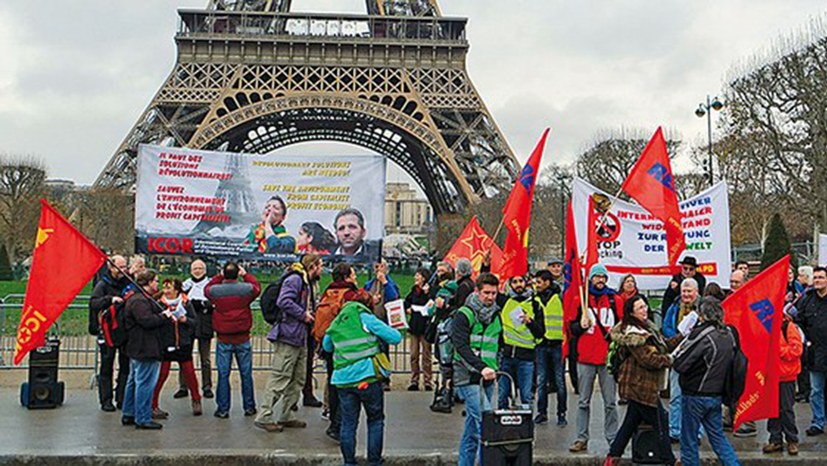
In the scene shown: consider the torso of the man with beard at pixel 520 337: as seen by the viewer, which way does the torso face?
toward the camera

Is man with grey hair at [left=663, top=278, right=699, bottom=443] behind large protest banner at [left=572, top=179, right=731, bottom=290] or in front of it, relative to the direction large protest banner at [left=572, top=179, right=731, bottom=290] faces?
in front

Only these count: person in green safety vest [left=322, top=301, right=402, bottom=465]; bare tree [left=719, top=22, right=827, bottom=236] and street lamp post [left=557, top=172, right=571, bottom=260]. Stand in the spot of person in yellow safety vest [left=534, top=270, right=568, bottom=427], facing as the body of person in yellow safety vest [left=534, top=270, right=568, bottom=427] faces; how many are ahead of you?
1

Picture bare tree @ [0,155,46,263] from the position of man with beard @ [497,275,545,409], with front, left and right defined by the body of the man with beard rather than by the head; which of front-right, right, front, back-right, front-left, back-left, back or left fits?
back-right

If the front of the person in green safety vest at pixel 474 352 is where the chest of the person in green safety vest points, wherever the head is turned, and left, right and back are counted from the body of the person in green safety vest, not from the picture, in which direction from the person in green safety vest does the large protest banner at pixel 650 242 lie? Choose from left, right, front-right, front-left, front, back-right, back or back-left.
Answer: left

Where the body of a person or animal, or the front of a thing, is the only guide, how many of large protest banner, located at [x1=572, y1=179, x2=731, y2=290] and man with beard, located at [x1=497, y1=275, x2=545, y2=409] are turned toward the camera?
2

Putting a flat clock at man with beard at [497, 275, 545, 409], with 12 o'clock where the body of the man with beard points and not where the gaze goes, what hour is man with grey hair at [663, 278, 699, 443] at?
The man with grey hair is roughly at 9 o'clock from the man with beard.

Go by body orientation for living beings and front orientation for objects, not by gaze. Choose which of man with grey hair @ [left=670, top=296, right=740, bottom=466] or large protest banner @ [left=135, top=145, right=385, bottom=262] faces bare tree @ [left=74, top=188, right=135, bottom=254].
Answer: the man with grey hair

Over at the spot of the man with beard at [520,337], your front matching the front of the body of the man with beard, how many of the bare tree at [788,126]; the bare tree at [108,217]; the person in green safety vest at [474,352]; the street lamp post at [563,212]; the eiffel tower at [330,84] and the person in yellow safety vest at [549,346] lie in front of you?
1

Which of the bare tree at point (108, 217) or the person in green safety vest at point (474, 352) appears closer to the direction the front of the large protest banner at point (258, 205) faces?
the person in green safety vest

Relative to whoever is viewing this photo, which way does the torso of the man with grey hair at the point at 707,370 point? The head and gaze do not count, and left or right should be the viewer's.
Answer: facing away from the viewer and to the left of the viewer

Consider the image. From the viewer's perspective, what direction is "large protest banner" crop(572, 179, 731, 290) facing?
toward the camera

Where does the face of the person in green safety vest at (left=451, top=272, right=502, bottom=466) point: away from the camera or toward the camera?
toward the camera

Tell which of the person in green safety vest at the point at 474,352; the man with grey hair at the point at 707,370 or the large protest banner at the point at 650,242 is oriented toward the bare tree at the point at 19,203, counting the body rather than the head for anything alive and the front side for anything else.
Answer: the man with grey hair

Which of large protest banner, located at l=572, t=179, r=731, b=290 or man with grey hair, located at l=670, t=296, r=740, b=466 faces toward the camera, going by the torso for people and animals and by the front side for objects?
the large protest banner

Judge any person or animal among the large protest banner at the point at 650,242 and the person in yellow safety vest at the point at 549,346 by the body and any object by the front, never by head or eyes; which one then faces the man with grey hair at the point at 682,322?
the large protest banner

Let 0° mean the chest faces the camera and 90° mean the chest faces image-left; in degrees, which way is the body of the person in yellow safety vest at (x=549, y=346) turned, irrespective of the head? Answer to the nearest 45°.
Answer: approximately 45°

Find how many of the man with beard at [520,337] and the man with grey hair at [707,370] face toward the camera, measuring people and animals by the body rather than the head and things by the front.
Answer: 1

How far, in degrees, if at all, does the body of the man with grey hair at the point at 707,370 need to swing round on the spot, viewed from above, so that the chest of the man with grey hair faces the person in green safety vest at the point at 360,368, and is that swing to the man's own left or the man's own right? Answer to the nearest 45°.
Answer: approximately 45° to the man's own left
